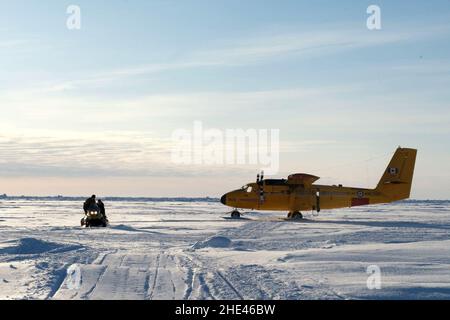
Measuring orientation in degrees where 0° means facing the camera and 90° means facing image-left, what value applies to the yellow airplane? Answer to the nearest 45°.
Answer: approximately 90°

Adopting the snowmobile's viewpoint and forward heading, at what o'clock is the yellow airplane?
The yellow airplane is roughly at 8 o'clock from the snowmobile.

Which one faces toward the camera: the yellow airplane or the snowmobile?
the snowmobile

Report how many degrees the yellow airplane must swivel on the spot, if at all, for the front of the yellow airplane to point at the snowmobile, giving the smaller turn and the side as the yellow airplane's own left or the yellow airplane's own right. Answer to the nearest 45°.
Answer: approximately 45° to the yellow airplane's own left

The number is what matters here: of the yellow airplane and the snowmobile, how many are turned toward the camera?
1
